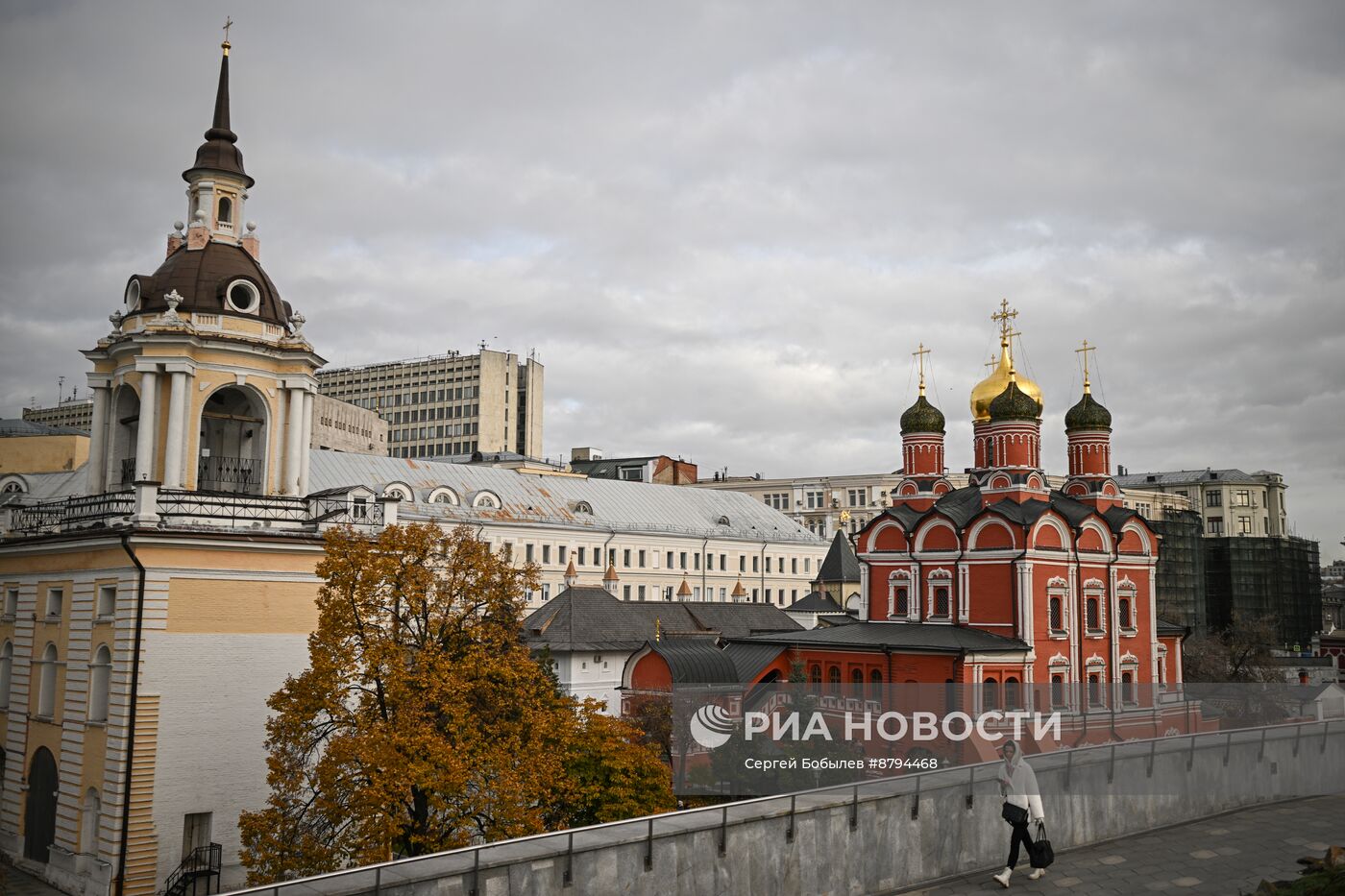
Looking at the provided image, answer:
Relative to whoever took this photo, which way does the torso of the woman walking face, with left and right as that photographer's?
facing the viewer and to the left of the viewer

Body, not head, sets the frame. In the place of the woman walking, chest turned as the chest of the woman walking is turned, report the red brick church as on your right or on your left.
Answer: on your right

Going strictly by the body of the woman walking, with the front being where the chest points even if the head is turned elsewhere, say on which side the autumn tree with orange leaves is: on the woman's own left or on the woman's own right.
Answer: on the woman's own right

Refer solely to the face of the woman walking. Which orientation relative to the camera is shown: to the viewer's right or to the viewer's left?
to the viewer's left

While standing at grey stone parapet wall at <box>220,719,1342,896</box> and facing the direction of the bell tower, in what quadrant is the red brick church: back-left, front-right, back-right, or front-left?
front-right

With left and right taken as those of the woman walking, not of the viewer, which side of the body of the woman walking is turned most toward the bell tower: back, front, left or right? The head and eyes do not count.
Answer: right

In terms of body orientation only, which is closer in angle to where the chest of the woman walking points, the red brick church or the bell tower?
the bell tower

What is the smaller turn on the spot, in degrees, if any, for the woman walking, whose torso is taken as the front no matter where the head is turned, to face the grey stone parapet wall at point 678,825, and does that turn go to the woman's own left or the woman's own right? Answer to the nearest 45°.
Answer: approximately 45° to the woman's own right

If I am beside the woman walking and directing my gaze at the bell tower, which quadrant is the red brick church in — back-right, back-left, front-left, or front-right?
front-right
